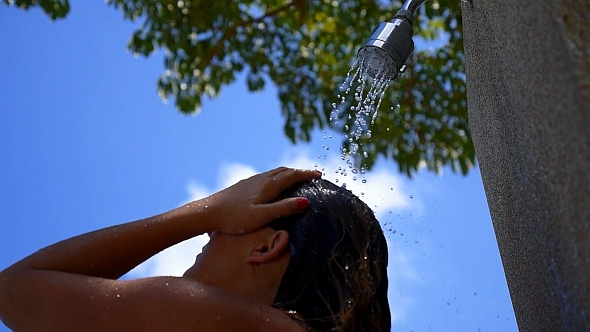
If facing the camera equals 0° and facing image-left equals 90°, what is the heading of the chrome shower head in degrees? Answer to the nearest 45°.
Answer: approximately 45°

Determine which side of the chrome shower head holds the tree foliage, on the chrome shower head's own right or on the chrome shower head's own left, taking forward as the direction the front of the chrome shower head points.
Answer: on the chrome shower head's own right
